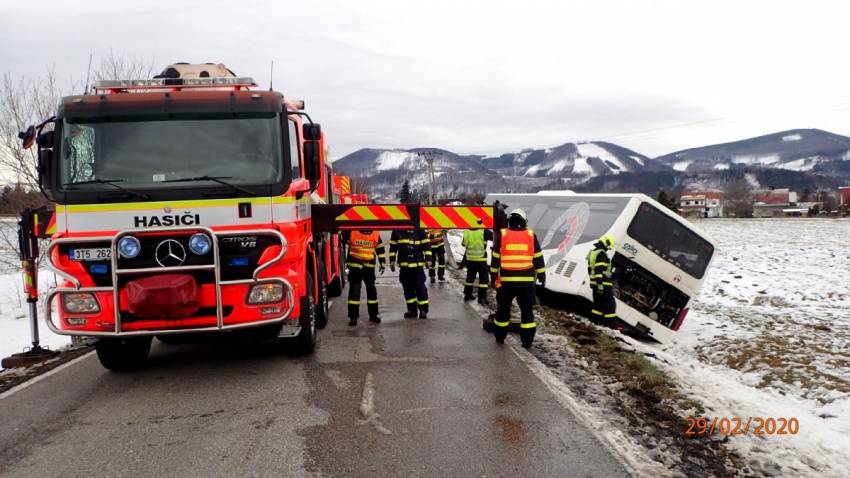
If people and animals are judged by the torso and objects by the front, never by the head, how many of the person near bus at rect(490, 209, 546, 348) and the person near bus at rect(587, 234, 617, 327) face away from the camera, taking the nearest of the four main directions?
1

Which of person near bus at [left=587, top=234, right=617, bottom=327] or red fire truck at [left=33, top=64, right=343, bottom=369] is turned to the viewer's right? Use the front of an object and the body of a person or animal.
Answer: the person near bus

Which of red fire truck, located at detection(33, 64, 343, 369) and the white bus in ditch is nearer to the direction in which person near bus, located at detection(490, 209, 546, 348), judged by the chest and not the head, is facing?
the white bus in ditch

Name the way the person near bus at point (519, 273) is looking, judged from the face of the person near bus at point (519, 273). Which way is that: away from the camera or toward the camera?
away from the camera

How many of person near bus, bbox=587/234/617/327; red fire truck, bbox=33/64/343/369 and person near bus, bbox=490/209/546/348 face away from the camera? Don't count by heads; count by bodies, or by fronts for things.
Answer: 1

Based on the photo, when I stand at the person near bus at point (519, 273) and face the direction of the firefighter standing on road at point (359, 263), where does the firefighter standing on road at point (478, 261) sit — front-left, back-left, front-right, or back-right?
front-right

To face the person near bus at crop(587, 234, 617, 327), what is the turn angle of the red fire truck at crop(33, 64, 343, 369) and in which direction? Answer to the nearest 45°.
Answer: approximately 90° to its left

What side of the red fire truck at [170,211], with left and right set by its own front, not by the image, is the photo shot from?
front

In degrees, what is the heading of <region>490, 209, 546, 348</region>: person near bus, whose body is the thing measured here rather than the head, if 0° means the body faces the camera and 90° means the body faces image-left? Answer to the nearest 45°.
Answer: approximately 180°

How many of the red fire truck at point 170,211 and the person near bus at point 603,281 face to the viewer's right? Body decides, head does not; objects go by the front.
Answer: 1

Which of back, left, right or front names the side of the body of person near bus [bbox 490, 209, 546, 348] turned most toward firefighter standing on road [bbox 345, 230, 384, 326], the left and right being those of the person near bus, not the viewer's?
left

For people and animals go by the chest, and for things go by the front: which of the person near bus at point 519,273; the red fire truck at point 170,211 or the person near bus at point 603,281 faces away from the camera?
the person near bus at point 519,273

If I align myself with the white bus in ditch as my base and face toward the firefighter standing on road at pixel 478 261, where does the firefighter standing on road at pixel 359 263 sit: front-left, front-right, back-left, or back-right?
front-left

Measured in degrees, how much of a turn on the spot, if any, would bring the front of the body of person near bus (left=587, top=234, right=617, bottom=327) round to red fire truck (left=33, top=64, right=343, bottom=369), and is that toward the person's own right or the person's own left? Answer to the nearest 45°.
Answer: approximately 135° to the person's own right

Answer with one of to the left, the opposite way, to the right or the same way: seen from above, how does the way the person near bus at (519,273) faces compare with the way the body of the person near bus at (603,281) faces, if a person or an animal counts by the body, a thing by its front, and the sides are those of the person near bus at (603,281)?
to the left
